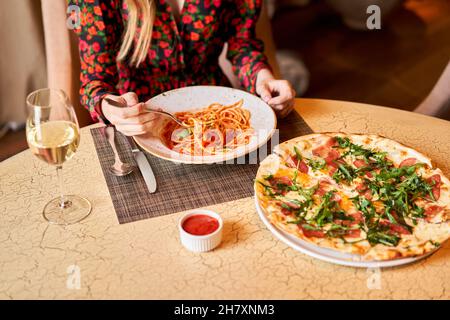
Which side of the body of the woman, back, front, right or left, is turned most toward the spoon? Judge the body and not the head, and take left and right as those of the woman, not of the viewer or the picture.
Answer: front

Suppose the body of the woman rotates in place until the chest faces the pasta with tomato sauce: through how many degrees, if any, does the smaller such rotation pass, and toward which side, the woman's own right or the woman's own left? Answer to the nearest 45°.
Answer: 0° — they already face it

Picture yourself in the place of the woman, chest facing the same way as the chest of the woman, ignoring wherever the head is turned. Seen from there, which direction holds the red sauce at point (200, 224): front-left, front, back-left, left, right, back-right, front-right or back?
front

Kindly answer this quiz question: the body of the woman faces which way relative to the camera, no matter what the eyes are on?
toward the camera

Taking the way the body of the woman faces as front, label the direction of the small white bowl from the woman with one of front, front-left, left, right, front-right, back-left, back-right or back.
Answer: front

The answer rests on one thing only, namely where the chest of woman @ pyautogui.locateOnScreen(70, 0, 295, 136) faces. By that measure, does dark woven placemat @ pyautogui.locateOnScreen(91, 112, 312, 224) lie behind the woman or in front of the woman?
in front

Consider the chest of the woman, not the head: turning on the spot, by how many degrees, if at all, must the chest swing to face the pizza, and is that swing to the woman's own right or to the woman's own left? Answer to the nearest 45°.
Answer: approximately 45° to the woman's own left

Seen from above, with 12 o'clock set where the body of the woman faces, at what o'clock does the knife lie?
The knife is roughly at 12 o'clock from the woman.

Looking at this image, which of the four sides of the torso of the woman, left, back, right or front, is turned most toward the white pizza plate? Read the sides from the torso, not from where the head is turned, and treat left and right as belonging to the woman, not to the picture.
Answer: front

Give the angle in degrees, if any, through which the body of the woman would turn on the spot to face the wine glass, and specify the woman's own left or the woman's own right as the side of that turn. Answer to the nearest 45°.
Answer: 0° — they already face it

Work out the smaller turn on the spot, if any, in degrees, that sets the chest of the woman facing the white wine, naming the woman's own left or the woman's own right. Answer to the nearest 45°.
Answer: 0° — they already face it

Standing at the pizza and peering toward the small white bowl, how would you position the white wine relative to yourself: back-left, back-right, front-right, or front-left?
front-right
